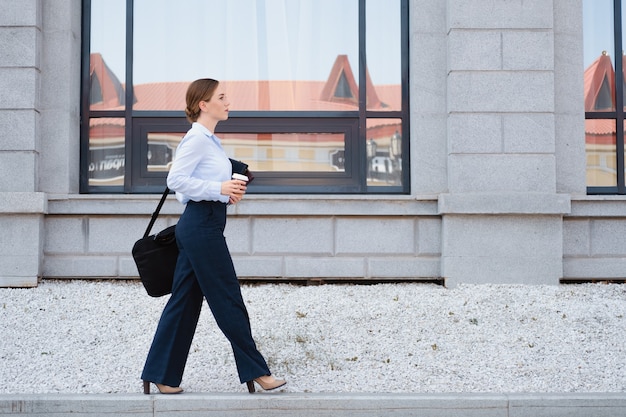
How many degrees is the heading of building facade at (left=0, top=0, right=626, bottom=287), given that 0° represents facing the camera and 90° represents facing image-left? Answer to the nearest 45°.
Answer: approximately 0°

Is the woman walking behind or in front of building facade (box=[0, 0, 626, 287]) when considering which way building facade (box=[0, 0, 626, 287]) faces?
in front

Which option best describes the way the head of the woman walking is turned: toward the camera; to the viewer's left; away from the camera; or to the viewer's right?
to the viewer's right

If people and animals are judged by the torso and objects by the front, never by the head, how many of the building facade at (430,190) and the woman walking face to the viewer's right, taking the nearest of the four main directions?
1

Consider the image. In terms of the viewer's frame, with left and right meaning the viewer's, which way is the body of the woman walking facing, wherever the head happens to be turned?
facing to the right of the viewer

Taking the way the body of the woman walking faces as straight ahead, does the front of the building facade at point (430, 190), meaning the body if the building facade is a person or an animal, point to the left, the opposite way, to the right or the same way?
to the right

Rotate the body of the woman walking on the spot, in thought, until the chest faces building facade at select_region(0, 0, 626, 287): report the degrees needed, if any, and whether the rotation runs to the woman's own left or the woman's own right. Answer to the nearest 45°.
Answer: approximately 45° to the woman's own left
